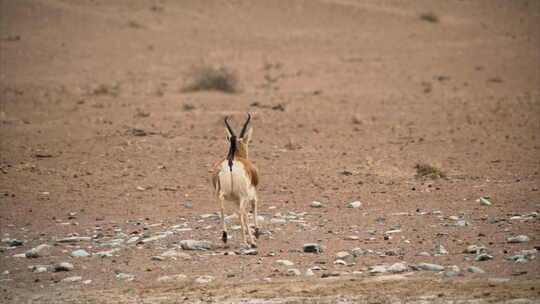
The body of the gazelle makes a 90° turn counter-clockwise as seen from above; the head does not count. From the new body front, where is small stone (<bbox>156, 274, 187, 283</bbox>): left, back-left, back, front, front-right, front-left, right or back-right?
front-left

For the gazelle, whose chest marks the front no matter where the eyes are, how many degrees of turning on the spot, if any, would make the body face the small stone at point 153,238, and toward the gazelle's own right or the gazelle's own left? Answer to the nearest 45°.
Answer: approximately 45° to the gazelle's own left

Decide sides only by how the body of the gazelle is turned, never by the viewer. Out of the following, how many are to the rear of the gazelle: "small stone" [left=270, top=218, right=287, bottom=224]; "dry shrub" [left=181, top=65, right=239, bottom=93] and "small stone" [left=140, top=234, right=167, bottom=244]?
0

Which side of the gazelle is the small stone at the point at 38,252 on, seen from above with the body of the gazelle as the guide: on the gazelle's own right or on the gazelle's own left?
on the gazelle's own left

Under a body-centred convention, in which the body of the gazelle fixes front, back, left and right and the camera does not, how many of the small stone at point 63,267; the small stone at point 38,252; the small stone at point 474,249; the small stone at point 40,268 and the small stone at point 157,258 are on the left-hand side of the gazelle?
4

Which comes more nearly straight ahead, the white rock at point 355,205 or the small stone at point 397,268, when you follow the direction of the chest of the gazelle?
the white rock

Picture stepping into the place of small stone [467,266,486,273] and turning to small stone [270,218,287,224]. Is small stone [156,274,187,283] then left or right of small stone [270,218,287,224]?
left

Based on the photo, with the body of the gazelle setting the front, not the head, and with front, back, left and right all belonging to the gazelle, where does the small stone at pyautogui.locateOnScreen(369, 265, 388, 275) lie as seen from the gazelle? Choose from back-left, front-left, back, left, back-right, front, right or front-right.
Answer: back-right

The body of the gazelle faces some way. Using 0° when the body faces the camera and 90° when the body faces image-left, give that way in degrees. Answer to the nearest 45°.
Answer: approximately 180°

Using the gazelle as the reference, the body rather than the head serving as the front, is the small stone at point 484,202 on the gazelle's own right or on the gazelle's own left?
on the gazelle's own right

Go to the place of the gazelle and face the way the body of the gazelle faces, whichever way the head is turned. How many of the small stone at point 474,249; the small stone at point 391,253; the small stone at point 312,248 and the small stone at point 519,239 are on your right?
4

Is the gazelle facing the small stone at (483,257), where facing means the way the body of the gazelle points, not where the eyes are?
no

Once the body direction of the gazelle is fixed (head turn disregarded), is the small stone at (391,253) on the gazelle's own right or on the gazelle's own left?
on the gazelle's own right

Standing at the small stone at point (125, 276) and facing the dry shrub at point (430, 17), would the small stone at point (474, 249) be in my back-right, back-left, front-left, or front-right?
front-right

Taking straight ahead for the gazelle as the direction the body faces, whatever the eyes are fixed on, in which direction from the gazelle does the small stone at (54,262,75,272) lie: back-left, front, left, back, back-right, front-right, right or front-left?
left

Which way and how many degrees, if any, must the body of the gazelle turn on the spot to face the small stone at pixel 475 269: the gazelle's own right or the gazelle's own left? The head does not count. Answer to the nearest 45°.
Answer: approximately 135° to the gazelle's own right

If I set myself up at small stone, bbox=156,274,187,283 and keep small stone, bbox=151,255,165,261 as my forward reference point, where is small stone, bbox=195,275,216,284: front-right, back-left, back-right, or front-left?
back-right

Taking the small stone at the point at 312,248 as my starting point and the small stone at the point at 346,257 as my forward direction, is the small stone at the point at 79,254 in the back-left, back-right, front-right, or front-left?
back-right

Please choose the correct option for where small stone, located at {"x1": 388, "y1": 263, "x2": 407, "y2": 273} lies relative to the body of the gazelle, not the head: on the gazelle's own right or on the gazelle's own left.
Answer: on the gazelle's own right

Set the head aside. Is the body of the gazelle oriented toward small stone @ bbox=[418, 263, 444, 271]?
no

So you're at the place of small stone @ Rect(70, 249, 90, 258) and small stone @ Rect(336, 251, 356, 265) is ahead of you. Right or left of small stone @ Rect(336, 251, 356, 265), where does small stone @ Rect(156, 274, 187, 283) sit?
right

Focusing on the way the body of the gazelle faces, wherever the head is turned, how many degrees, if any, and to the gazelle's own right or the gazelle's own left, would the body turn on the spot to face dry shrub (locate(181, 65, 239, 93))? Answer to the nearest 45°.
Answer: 0° — it already faces it
